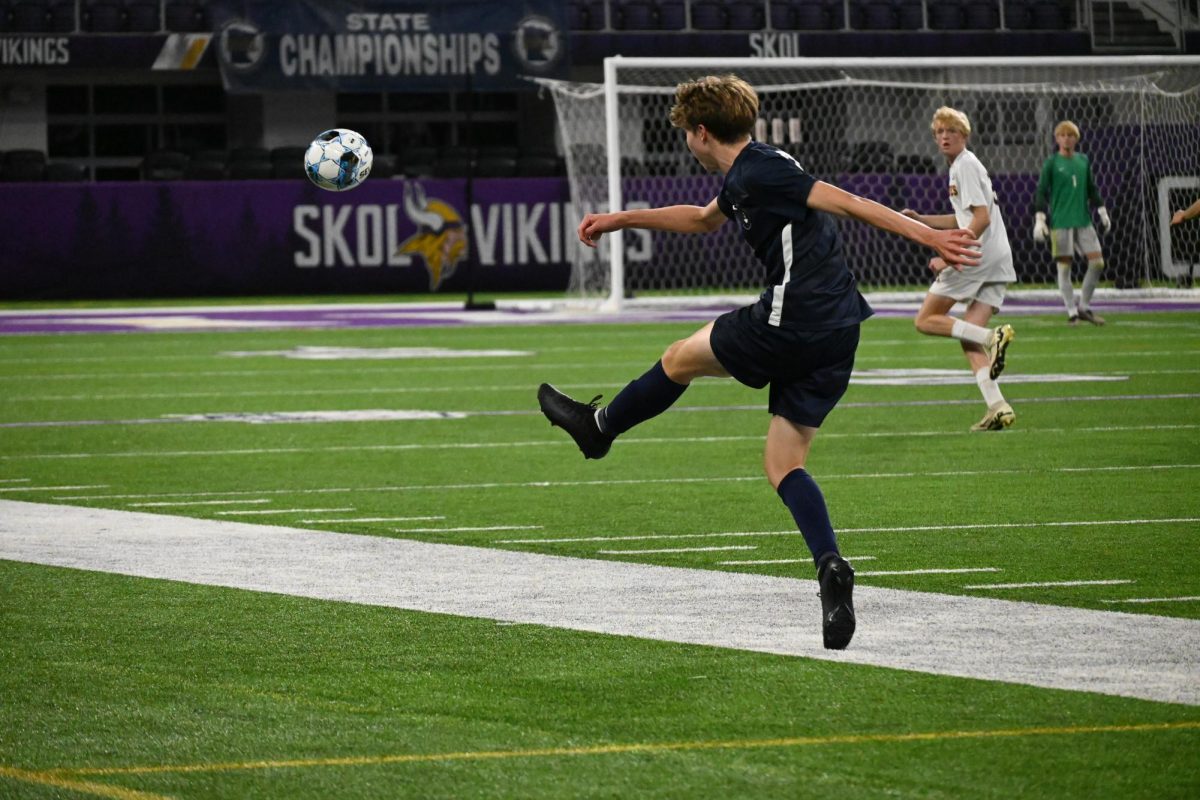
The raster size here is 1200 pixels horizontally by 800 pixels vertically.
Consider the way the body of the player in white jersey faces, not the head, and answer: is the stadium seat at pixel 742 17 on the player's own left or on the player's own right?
on the player's own right

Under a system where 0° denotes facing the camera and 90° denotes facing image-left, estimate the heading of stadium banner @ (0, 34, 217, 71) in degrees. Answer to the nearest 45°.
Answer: approximately 0°

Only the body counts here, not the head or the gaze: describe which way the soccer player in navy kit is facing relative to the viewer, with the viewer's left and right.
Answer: facing to the left of the viewer

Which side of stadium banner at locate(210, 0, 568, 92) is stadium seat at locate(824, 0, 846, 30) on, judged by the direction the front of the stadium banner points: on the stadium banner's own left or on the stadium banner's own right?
on the stadium banner's own left

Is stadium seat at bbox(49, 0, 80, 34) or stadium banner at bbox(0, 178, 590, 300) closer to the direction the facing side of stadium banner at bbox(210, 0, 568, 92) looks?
the stadium banner

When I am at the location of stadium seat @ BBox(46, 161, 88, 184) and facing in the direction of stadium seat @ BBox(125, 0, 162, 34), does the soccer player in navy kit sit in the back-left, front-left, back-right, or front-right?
back-right

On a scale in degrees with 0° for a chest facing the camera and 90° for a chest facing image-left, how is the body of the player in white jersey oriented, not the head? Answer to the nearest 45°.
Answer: approximately 90°

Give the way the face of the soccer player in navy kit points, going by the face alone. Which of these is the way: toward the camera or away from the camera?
away from the camera
